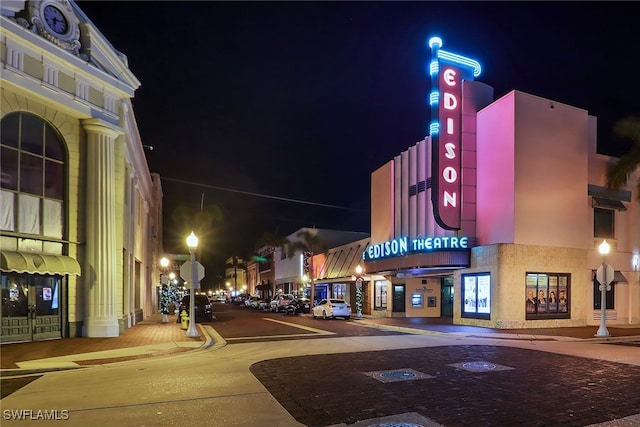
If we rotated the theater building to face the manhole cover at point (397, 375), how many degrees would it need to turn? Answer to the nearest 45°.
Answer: approximately 45° to its left

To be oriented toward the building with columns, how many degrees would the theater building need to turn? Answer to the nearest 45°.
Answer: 0° — it already faces it

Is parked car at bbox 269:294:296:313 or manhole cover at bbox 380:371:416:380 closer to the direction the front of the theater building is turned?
the manhole cover

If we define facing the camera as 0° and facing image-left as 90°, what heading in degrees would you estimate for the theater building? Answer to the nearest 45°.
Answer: approximately 45°

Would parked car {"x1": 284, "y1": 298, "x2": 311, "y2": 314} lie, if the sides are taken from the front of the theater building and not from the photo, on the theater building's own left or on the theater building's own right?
on the theater building's own right

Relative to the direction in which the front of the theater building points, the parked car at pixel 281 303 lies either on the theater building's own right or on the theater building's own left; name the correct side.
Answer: on the theater building's own right

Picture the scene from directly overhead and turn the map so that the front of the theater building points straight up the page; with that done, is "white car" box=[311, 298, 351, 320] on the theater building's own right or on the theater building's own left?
on the theater building's own right
